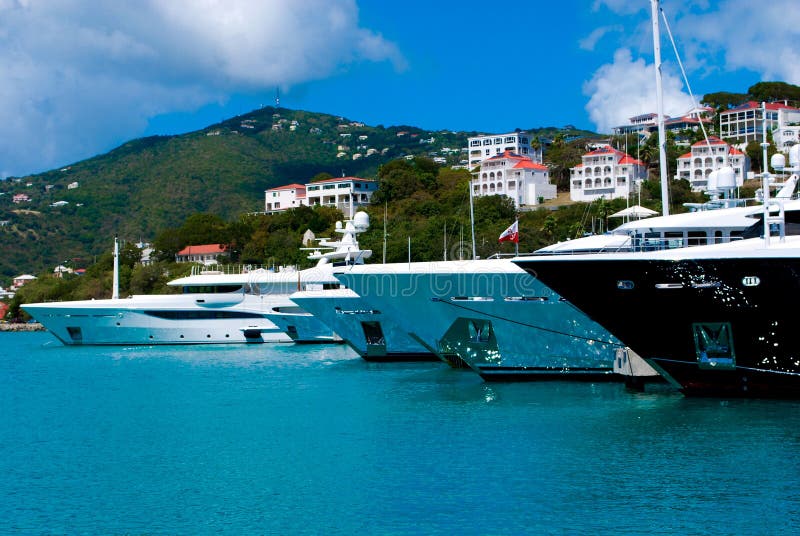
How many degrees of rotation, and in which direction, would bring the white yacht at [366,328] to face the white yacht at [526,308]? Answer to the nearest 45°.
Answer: approximately 135° to its left

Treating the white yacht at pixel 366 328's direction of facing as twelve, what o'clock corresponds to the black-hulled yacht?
The black-hulled yacht is roughly at 8 o'clock from the white yacht.

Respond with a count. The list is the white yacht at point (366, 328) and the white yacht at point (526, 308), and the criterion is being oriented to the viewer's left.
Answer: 2

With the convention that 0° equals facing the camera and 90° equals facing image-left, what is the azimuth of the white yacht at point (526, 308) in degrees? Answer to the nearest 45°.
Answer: approximately 90°

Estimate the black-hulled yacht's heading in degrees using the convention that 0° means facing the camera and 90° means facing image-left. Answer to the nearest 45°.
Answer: approximately 90°

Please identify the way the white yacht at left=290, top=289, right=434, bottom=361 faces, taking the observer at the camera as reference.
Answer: facing to the left of the viewer
